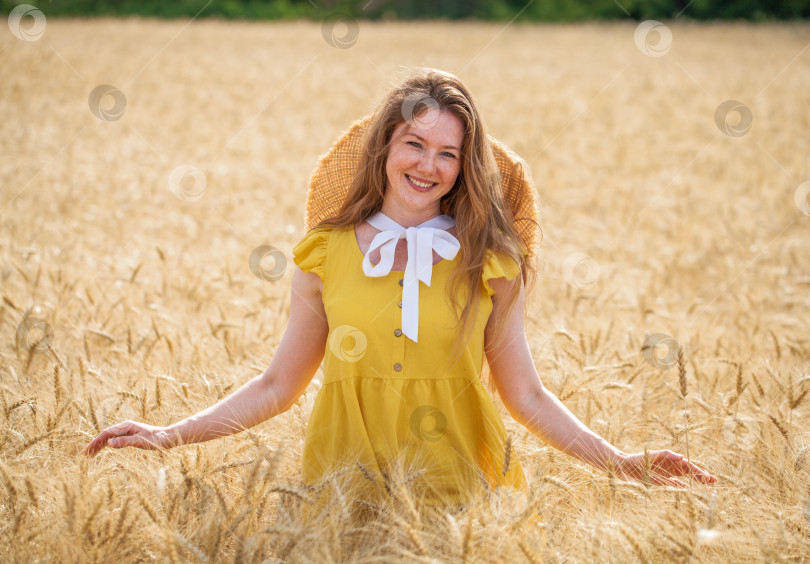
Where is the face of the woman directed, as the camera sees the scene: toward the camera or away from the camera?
toward the camera

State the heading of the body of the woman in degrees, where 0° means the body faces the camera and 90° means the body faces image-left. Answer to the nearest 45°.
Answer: approximately 0°
